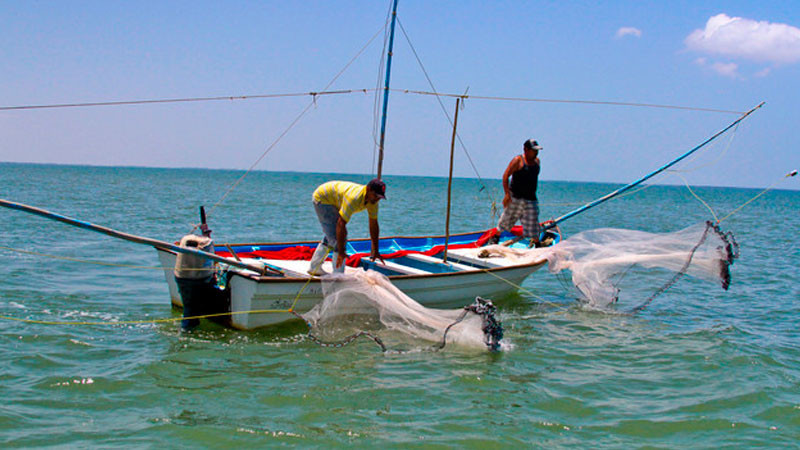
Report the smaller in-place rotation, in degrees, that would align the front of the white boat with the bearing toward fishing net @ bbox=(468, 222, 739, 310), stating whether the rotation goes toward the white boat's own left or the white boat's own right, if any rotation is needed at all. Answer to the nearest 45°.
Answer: approximately 45° to the white boat's own right

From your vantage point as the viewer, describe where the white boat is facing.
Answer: facing away from the viewer and to the right of the viewer
